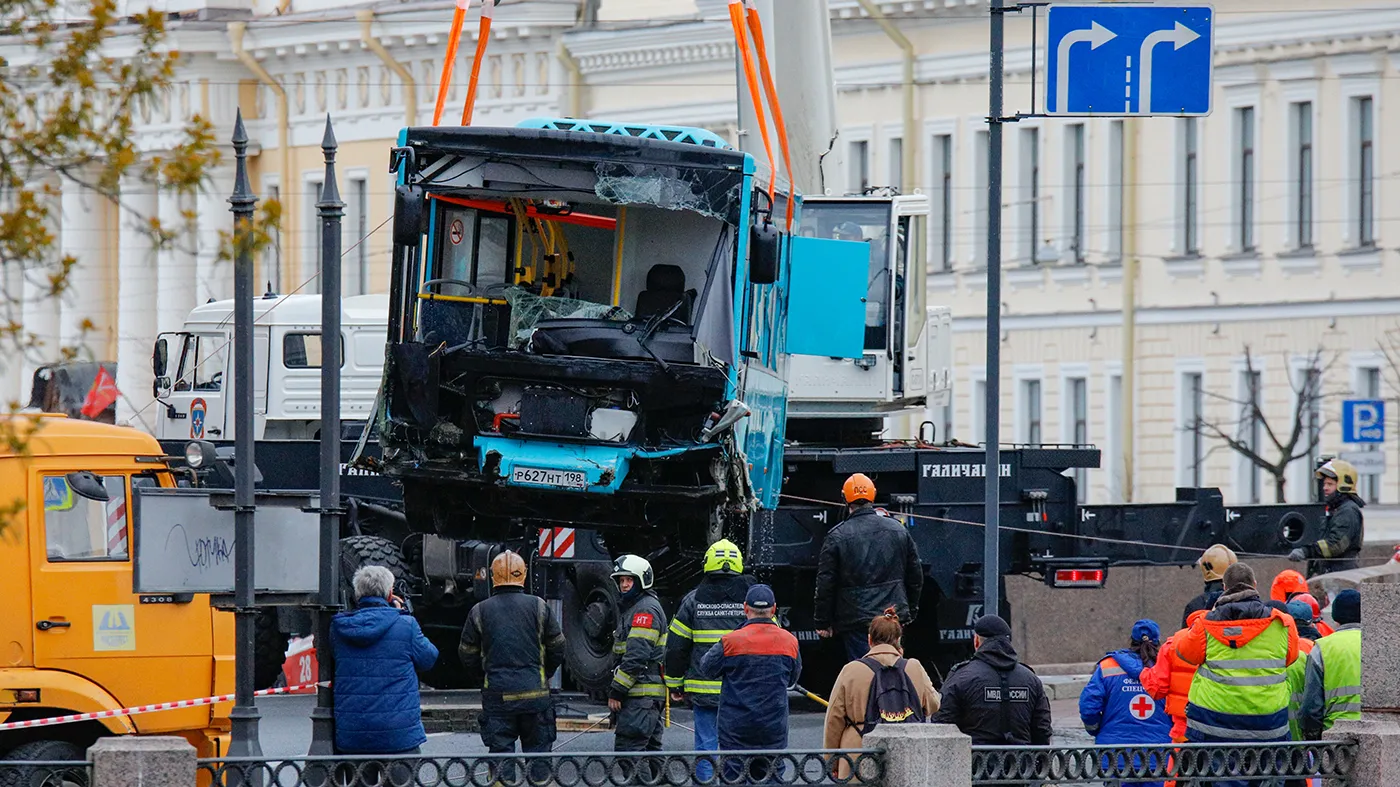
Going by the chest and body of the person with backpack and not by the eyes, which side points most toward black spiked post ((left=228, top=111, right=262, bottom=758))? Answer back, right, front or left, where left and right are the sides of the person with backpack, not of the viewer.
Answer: left

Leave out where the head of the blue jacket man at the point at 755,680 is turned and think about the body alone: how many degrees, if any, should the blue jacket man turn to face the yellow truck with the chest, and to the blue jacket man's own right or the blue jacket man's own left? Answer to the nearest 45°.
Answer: approximately 90° to the blue jacket man's own left

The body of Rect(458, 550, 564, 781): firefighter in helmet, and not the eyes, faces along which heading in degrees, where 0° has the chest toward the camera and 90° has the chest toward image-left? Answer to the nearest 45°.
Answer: approximately 180°

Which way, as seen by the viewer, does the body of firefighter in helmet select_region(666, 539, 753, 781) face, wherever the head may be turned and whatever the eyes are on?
away from the camera

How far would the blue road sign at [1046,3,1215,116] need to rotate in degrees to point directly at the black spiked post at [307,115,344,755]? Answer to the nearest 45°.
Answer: approximately 45° to its right

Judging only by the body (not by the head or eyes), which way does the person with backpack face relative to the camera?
away from the camera

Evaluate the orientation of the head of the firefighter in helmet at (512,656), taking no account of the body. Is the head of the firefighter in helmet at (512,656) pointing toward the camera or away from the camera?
away from the camera

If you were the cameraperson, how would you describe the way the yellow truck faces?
facing to the right of the viewer

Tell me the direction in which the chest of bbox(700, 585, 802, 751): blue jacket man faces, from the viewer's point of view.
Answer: away from the camera

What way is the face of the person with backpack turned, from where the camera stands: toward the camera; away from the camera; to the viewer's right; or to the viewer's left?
away from the camera

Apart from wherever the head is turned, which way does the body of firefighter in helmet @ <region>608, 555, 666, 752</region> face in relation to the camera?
to the viewer's left
